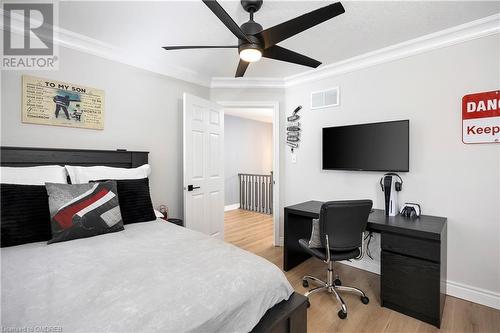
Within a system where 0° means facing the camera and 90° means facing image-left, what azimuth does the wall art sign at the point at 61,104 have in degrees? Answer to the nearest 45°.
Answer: approximately 315°

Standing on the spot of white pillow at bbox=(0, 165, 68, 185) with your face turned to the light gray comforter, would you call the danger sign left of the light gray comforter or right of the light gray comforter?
left

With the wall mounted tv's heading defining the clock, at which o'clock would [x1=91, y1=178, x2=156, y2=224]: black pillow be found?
The black pillow is roughly at 12 o'clock from the wall mounted tv.

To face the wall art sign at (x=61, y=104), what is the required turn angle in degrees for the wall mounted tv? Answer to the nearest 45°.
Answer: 0° — it already faces it

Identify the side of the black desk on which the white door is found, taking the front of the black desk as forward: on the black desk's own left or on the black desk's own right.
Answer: on the black desk's own right

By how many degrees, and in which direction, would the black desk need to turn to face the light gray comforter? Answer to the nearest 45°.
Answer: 0° — it already faces it
